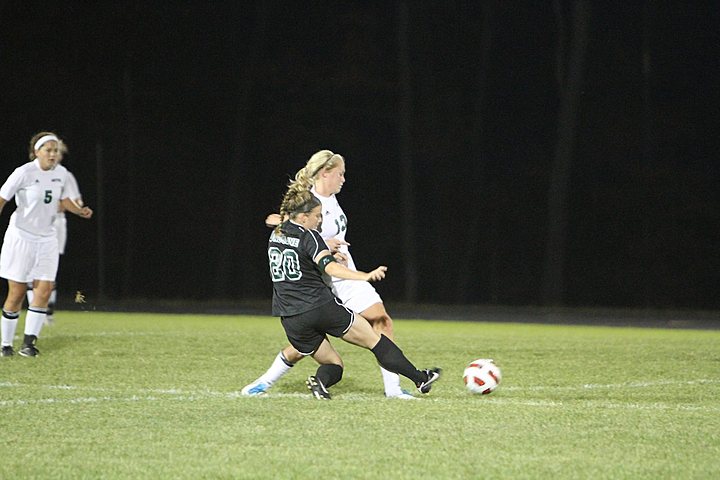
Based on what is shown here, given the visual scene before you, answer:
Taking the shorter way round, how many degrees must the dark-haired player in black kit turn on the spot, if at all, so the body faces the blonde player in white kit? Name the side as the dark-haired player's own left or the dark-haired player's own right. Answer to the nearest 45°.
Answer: approximately 45° to the dark-haired player's own left

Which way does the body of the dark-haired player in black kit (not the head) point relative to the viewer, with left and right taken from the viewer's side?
facing away from the viewer and to the right of the viewer

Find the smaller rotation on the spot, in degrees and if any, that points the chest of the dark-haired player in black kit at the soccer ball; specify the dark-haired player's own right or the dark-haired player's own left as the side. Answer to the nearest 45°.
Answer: approximately 45° to the dark-haired player's own right
